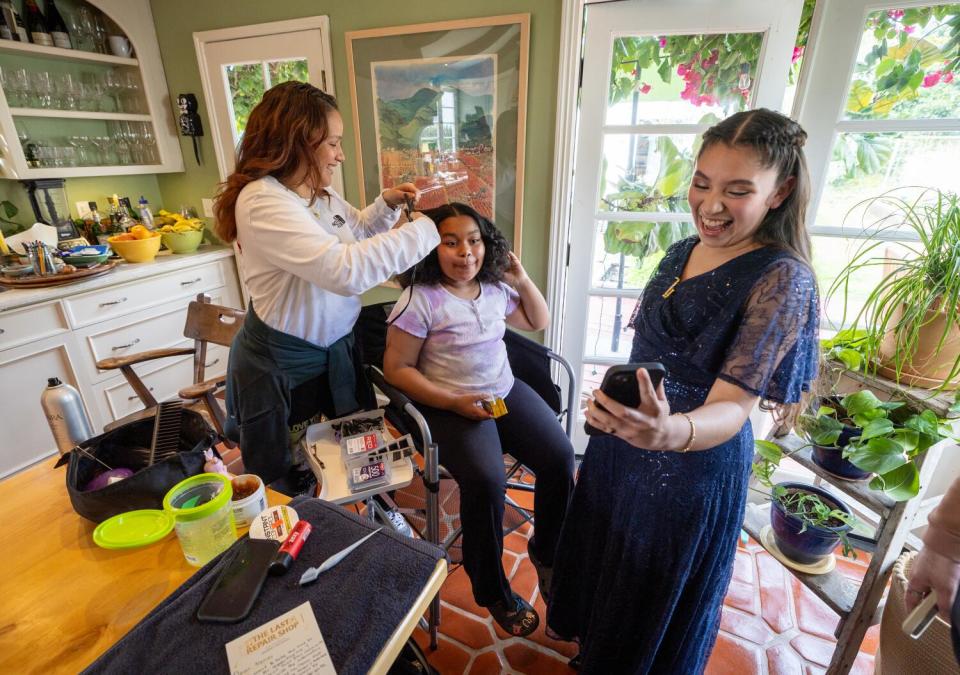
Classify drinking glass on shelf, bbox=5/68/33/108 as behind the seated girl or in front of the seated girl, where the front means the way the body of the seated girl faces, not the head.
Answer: behind

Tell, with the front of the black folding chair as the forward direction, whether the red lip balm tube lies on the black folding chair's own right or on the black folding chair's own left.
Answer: on the black folding chair's own right

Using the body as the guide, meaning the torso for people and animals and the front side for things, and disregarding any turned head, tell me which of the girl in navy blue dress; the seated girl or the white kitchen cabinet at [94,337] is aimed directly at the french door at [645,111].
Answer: the white kitchen cabinet

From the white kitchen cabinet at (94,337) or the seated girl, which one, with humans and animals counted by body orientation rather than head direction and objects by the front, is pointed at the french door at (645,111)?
the white kitchen cabinet

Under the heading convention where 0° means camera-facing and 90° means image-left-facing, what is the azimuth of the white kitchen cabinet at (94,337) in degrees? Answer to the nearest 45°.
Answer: approximately 315°

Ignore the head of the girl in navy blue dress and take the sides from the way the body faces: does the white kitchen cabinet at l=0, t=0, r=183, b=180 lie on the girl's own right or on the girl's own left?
on the girl's own right

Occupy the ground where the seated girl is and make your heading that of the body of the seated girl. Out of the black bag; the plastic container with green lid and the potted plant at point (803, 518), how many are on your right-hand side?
2

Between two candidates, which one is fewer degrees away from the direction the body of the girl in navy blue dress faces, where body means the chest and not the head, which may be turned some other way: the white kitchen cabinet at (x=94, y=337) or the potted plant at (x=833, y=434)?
the white kitchen cabinet

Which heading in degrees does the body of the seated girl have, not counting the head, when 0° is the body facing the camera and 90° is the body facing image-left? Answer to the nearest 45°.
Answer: approximately 315°

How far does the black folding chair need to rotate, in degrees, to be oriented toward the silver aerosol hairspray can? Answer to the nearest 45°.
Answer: approximately 90° to its right

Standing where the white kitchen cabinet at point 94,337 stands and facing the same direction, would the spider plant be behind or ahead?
ahead
